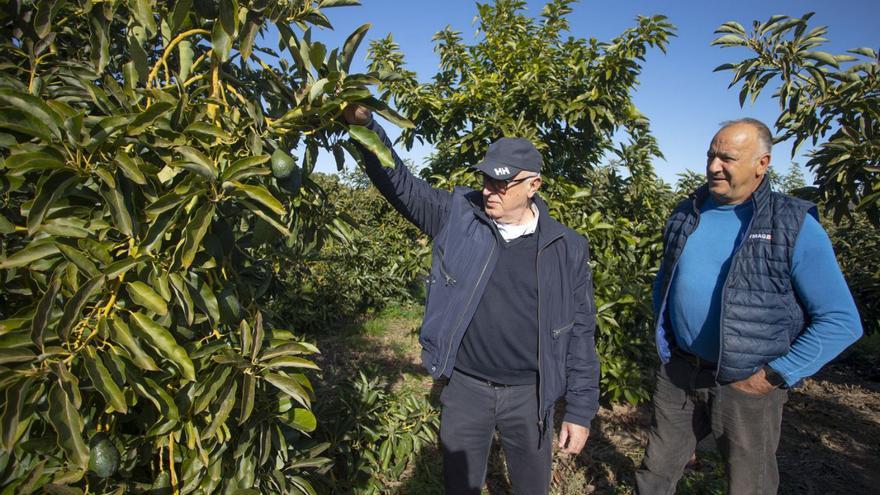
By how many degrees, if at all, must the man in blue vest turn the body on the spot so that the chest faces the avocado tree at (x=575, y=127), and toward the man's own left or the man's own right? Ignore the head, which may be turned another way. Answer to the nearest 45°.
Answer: approximately 90° to the man's own right

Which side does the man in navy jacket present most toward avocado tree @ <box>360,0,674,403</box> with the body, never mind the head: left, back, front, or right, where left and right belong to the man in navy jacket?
back

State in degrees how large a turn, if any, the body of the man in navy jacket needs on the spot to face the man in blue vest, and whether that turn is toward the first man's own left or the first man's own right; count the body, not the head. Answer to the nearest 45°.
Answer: approximately 90° to the first man's own left

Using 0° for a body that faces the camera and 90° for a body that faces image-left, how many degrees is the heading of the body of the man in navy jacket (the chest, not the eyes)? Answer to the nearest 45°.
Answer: approximately 0°

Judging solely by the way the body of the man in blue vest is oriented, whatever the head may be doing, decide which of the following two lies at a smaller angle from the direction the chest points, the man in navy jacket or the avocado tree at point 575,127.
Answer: the man in navy jacket

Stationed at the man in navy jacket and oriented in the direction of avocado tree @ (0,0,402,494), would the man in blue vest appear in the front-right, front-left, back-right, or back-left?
back-left

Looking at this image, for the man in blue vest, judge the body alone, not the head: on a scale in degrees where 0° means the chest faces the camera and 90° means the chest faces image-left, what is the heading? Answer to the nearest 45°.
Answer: approximately 45°

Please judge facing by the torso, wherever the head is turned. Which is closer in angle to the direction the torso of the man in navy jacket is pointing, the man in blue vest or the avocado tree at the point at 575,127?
the man in blue vest
